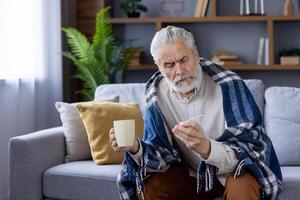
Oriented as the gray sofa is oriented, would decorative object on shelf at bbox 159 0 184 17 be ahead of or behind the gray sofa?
behind

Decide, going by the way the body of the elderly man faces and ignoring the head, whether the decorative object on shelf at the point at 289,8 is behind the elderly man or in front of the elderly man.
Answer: behind

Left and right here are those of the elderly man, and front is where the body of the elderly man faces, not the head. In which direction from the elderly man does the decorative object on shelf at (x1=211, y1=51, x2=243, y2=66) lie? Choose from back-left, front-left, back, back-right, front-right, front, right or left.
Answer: back

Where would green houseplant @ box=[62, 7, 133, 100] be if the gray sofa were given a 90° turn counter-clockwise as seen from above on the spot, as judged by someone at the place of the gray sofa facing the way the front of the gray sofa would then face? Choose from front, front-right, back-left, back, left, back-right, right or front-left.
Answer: left

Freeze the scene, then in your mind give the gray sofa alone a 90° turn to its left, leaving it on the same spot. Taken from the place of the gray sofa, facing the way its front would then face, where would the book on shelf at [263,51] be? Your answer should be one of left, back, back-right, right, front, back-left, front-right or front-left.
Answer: front-left

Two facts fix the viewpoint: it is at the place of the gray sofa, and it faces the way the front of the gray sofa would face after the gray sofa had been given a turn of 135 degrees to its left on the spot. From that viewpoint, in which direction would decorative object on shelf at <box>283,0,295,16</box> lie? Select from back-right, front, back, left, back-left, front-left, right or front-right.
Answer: front

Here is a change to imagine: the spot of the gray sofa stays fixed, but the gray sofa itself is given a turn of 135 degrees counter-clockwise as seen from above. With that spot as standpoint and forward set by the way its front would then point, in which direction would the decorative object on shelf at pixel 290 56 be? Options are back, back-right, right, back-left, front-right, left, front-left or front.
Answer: front

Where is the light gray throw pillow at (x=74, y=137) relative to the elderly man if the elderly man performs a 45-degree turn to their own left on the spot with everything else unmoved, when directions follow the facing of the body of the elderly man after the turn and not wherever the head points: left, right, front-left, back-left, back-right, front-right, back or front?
back

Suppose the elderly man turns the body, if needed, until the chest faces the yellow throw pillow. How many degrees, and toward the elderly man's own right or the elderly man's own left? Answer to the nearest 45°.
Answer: approximately 135° to the elderly man's own right
